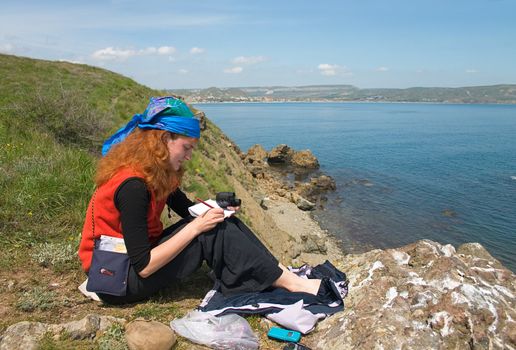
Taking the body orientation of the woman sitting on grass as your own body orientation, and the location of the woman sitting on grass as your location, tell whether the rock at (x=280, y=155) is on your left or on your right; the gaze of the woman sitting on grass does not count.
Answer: on your left

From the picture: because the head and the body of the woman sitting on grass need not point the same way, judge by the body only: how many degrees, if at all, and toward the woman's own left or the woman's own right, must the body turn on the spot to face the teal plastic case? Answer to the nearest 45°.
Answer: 0° — they already face it

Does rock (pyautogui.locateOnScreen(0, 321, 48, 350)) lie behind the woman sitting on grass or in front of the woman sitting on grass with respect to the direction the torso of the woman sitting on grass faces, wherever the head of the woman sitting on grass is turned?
behind

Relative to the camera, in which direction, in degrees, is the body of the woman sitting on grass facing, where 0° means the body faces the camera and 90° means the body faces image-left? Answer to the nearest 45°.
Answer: approximately 270°

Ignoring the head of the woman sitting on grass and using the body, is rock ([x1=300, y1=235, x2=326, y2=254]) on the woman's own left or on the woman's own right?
on the woman's own left

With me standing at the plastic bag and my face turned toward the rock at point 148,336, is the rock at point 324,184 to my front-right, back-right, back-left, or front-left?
back-right

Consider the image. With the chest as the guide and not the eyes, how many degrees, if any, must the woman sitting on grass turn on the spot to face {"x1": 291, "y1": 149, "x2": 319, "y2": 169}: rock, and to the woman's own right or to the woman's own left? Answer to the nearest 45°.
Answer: approximately 90° to the woman's own left

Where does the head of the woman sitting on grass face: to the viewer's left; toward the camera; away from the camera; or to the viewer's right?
to the viewer's right

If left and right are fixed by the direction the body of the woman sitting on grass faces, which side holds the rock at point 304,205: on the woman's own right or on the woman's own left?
on the woman's own left
